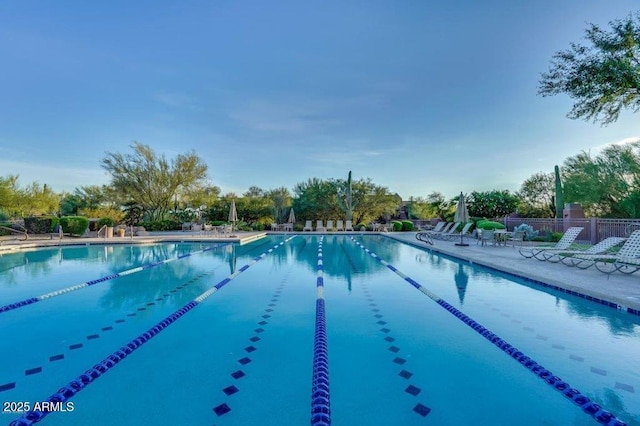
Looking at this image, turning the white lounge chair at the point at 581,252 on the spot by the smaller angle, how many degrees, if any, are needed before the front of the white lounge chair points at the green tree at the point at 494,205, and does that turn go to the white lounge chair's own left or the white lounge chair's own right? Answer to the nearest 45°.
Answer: approximately 90° to the white lounge chair's own right

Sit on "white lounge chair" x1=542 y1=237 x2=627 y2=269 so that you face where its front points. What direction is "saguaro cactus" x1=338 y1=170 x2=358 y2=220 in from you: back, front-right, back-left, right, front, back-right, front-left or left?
front-right

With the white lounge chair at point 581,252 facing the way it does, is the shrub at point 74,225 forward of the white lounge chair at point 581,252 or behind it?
forward

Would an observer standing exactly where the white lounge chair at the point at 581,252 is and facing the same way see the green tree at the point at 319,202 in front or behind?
in front

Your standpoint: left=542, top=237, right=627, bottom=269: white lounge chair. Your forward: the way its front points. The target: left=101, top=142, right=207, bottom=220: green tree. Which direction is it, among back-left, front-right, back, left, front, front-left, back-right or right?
front

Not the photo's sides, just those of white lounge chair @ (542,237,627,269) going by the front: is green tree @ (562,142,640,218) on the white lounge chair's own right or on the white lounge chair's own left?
on the white lounge chair's own right

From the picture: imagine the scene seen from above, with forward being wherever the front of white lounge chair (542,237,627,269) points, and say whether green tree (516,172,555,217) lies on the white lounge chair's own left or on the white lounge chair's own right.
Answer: on the white lounge chair's own right

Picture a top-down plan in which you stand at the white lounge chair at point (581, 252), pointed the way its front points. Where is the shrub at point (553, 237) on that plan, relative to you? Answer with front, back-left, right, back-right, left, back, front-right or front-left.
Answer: right

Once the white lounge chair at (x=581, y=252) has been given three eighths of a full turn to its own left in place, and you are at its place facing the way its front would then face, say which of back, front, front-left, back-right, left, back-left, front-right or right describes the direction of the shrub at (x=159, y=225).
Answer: back-right

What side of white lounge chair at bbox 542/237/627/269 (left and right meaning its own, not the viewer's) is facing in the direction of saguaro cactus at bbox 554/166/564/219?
right

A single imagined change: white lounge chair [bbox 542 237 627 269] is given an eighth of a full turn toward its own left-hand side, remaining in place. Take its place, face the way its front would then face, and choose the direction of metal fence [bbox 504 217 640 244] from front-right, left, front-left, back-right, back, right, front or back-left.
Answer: back-right

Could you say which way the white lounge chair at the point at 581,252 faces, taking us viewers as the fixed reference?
facing to the left of the viewer

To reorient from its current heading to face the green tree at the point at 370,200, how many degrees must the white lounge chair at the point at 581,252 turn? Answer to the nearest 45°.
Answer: approximately 45° to its right
